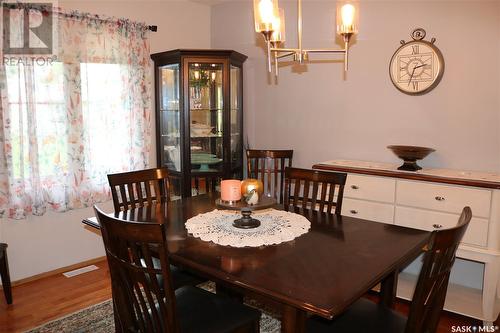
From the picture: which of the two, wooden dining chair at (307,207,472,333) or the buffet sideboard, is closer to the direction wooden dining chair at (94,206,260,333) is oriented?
the buffet sideboard

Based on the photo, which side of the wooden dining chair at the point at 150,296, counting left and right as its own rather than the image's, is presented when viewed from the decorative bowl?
front

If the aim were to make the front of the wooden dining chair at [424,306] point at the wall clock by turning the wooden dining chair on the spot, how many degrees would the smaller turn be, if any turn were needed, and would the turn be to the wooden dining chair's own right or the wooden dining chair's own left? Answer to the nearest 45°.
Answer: approximately 45° to the wooden dining chair's own right

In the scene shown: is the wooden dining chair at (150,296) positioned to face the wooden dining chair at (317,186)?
yes

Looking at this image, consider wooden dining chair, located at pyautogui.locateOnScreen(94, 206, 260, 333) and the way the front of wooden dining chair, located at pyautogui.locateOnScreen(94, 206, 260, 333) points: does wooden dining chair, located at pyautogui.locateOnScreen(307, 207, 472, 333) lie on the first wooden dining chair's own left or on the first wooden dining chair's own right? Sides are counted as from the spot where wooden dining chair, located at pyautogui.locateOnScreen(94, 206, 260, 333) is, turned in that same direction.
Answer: on the first wooden dining chair's own right

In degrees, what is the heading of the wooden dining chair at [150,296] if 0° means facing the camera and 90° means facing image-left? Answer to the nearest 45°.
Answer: approximately 225°

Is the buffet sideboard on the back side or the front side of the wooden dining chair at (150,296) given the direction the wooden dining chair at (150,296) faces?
on the front side

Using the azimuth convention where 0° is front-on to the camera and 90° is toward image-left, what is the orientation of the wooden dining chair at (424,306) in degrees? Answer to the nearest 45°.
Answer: approximately 135°

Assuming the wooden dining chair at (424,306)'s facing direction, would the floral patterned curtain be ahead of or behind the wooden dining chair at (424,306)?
ahead

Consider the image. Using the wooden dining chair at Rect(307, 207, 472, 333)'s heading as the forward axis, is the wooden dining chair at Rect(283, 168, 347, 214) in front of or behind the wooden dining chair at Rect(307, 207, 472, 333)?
in front

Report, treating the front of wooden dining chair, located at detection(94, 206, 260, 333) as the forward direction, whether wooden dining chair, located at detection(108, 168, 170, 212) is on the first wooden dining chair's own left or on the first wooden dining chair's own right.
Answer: on the first wooden dining chair's own left

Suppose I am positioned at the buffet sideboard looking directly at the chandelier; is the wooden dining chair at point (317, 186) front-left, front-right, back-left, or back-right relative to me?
front-right

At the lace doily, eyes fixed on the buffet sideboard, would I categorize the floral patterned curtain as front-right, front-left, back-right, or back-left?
back-left

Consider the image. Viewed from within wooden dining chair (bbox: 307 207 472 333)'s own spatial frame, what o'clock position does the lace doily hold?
The lace doily is roughly at 11 o'clock from the wooden dining chair.
